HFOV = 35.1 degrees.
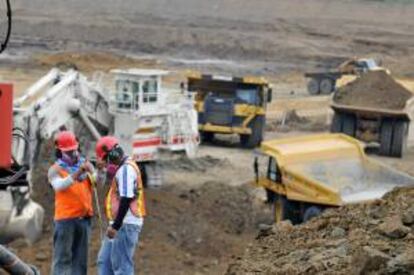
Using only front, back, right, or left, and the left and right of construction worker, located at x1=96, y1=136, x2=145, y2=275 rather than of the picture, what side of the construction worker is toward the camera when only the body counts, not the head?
left

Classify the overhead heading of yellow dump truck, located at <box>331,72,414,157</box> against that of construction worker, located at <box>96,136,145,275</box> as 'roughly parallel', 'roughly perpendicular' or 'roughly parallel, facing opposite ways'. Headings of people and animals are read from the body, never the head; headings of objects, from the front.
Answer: roughly perpendicular

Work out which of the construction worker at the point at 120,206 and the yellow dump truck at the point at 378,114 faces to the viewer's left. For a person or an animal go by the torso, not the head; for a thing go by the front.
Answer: the construction worker

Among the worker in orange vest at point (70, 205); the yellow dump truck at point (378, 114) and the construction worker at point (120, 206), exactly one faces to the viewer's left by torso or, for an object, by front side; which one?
the construction worker

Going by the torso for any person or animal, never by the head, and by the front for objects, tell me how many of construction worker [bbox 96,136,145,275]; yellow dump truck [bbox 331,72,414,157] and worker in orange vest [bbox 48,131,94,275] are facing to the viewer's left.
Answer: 1

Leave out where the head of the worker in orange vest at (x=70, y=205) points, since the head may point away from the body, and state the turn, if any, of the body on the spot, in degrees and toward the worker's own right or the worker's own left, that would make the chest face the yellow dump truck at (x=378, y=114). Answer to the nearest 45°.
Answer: approximately 90° to the worker's own left

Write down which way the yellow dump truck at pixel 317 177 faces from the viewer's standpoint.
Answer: facing away from the viewer and to the left of the viewer

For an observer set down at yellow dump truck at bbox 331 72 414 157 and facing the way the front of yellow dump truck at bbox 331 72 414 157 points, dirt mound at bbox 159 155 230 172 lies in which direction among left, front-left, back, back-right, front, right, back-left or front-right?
back-left

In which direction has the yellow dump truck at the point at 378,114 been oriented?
away from the camera

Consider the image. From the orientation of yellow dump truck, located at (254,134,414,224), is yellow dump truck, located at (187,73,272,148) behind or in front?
in front
